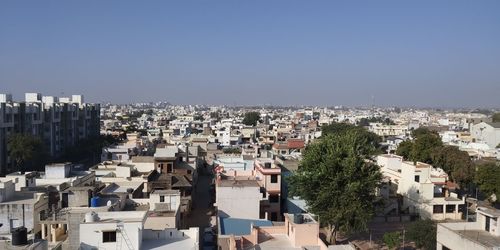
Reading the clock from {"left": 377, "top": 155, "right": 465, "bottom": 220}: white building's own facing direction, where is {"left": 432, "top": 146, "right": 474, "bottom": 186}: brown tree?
The brown tree is roughly at 8 o'clock from the white building.

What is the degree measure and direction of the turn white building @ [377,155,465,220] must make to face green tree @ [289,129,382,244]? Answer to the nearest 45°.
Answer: approximately 90° to its right

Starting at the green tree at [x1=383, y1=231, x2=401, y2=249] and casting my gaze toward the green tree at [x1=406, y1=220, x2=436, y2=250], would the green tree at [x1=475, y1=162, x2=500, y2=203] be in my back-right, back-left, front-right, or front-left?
front-left

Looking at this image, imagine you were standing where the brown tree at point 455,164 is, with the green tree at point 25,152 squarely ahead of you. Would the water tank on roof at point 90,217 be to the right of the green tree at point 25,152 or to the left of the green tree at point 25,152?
left

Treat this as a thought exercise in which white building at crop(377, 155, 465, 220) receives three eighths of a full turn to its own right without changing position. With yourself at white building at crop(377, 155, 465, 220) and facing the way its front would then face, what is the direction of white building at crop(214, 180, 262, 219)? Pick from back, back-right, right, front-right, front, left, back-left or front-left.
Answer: front-left

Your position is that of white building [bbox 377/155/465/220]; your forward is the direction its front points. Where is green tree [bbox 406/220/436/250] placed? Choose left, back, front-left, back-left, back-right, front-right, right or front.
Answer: front-right

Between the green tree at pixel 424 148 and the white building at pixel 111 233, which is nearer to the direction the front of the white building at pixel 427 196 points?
the white building

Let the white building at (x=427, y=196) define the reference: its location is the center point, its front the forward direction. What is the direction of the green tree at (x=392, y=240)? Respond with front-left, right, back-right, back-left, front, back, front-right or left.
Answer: front-right

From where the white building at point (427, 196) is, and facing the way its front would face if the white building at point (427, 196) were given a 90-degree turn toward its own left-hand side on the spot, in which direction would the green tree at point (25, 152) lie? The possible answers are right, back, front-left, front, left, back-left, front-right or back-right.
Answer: back-left

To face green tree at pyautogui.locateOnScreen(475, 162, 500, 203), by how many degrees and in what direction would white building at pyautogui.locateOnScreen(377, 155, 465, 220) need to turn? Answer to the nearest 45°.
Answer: approximately 90° to its left

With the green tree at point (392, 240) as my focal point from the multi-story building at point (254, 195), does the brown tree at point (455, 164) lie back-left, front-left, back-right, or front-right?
front-left

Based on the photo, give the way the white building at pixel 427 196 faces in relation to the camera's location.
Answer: facing the viewer and to the right of the viewer

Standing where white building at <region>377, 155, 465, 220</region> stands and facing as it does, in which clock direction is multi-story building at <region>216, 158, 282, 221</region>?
The multi-story building is roughly at 3 o'clock from the white building.

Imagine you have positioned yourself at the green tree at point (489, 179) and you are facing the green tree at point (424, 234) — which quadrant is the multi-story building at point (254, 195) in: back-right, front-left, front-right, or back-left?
front-right

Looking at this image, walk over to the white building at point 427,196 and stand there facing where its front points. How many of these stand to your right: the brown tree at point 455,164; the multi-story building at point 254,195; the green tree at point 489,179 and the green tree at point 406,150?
1
